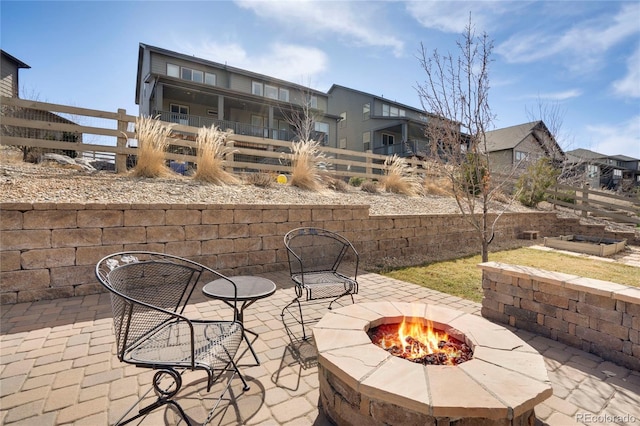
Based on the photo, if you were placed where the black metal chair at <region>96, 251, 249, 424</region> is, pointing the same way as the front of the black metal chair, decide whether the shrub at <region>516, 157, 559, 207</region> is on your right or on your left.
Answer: on your left

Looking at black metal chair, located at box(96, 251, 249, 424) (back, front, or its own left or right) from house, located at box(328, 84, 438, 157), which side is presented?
left

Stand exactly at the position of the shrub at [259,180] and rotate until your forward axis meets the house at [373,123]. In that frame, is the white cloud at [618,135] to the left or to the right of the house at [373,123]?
right

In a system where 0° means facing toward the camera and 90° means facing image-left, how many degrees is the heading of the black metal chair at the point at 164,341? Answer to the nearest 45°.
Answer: approximately 315°

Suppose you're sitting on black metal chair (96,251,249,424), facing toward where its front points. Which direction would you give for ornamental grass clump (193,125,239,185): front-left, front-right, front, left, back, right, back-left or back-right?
back-left

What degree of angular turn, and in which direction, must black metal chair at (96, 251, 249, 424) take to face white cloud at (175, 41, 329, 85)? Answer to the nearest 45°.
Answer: approximately 135° to its left

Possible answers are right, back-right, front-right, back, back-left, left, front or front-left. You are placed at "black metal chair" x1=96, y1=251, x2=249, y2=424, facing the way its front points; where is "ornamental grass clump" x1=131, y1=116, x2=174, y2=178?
back-left

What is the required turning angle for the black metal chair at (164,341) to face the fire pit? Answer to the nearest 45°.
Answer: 0° — it already faces it

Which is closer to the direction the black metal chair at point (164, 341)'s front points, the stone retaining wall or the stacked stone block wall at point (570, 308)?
the stacked stone block wall

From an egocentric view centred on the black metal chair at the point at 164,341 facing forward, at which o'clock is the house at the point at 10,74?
The house is roughly at 7 o'clock from the black metal chair.
